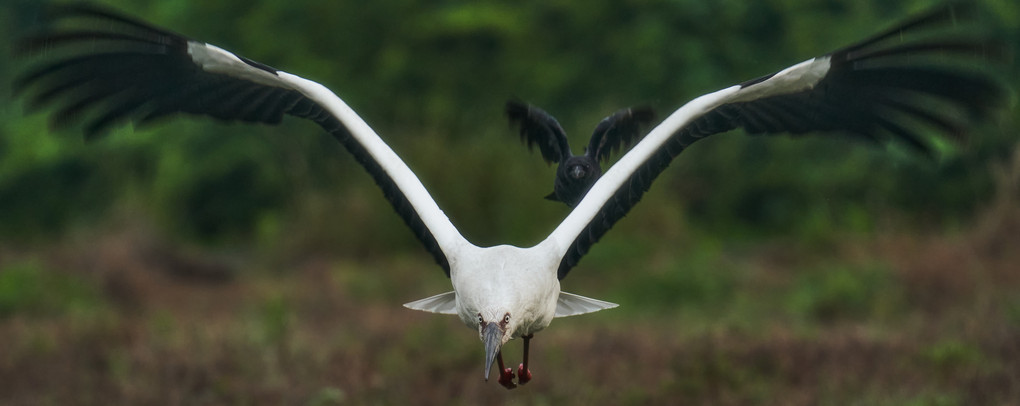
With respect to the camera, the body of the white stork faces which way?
toward the camera
